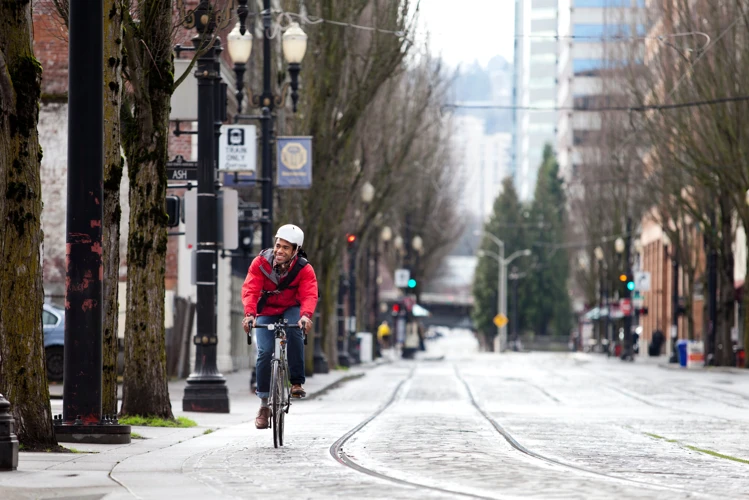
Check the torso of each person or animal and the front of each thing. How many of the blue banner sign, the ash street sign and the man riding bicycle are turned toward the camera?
3

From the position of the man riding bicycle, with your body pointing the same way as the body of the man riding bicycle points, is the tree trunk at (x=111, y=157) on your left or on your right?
on your right

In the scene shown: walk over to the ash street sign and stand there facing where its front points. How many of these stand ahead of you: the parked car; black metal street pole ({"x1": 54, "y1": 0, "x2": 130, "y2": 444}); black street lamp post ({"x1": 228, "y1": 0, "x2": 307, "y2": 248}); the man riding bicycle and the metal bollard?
3

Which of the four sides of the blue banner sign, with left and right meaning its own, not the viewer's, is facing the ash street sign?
front

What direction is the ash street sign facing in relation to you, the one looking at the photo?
facing the viewer

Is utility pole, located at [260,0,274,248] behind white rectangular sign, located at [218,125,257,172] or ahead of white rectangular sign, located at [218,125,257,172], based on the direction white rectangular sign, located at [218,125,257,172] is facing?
behind

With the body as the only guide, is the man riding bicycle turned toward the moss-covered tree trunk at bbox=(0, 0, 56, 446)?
no

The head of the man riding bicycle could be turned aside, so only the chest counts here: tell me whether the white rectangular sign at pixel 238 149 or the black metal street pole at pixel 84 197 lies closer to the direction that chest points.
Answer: the black metal street pole

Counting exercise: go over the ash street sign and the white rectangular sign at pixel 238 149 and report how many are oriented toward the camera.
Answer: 2

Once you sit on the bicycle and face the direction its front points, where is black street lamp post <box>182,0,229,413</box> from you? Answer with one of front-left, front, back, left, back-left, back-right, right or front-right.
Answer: back

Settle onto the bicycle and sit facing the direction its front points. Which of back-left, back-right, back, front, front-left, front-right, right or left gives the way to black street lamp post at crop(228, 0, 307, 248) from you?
back

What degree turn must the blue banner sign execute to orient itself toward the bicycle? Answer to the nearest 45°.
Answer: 0° — it already faces it

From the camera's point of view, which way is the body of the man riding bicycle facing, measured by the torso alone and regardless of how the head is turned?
toward the camera

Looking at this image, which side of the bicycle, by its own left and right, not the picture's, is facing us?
front

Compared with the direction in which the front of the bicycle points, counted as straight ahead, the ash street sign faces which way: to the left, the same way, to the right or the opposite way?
the same way

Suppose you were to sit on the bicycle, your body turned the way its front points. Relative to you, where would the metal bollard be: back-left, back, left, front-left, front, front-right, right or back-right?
front-right

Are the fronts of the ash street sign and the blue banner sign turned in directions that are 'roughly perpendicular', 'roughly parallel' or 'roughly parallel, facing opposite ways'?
roughly parallel

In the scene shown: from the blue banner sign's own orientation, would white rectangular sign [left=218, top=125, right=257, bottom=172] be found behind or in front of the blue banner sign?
in front

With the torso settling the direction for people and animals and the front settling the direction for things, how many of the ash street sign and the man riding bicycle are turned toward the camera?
2
